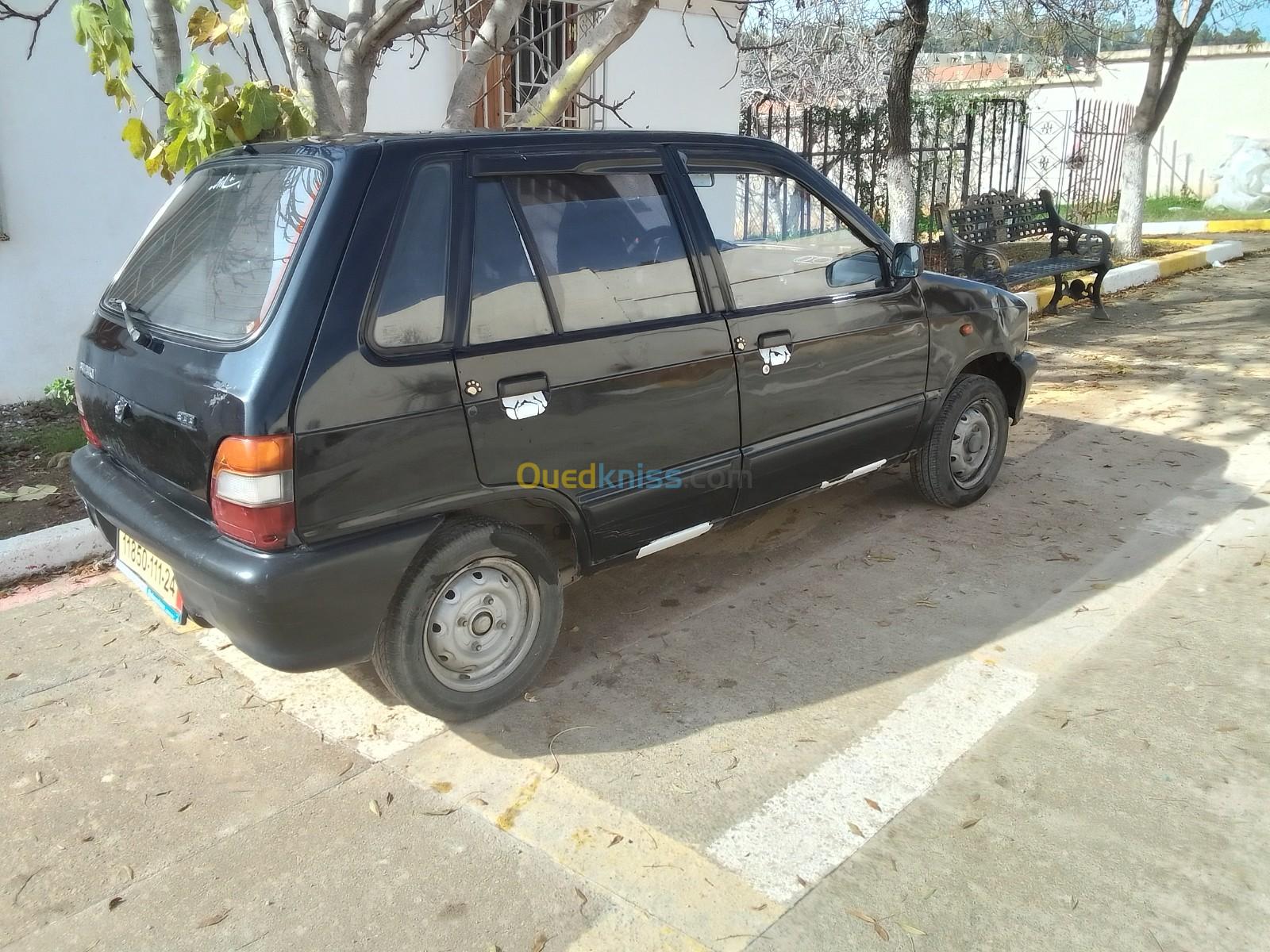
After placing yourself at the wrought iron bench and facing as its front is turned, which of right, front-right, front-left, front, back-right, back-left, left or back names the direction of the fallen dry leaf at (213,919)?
front-right

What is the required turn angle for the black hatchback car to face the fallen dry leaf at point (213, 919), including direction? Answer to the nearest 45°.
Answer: approximately 180°

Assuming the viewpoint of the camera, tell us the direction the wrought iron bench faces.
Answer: facing the viewer and to the right of the viewer

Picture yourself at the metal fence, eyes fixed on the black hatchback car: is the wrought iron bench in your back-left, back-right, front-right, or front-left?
front-left

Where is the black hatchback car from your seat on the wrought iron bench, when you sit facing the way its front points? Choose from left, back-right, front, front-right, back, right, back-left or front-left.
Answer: front-right

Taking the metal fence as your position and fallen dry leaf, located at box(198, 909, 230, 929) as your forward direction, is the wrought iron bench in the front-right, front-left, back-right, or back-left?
front-left

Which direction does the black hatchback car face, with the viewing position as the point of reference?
facing away from the viewer and to the right of the viewer

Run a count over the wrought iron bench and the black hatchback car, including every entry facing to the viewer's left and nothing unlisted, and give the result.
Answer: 0

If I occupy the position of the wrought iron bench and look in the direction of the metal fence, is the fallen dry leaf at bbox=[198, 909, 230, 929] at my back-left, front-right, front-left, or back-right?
back-left

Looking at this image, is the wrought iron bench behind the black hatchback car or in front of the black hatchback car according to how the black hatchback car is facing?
in front
